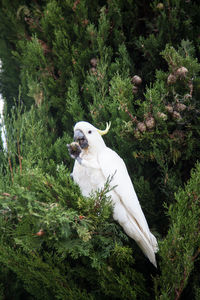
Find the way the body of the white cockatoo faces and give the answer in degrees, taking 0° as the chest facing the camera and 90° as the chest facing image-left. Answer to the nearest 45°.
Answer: approximately 45°
